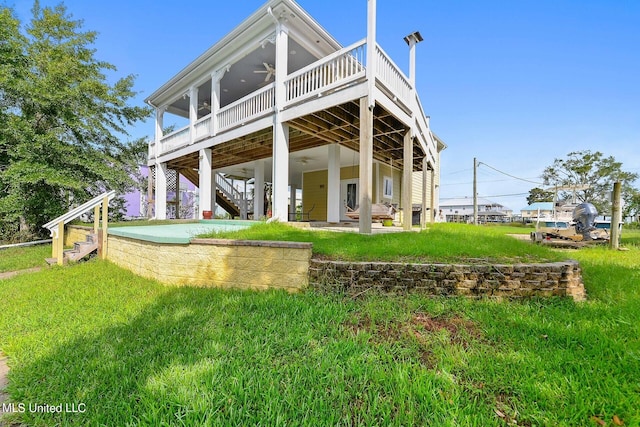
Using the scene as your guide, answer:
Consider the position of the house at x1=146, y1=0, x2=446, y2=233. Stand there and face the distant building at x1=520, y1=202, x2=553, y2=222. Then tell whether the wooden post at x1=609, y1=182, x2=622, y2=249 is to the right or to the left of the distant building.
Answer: right
